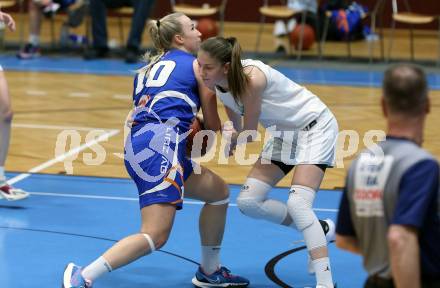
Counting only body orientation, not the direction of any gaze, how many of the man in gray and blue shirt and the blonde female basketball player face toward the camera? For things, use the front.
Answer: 0

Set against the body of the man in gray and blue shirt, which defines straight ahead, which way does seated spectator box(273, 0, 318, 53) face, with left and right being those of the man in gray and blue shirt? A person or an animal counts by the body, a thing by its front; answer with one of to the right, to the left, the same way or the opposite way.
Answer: the opposite way

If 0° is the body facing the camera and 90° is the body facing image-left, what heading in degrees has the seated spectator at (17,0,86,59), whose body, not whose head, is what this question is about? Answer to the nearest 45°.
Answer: approximately 45°

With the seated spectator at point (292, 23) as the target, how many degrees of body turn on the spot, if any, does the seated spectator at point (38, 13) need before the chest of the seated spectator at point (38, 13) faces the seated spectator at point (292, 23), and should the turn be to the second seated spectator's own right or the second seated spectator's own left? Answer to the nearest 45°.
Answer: approximately 135° to the second seated spectator's own left

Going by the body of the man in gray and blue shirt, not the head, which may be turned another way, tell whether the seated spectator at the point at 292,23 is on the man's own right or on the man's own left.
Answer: on the man's own left

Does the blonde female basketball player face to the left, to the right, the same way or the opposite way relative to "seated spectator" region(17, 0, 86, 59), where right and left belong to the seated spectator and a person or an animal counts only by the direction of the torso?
the opposite way

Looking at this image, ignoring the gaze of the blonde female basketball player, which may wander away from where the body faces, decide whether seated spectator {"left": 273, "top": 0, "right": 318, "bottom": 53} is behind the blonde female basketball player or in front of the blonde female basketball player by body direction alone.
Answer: in front

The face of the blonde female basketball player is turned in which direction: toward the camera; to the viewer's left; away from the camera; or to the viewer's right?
to the viewer's right

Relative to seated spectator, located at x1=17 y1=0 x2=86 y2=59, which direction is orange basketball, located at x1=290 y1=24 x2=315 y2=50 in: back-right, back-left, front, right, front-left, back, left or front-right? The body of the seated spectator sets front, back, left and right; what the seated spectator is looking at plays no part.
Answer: back-left

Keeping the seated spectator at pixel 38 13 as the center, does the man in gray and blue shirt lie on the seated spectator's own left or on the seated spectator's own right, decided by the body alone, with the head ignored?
on the seated spectator's own left

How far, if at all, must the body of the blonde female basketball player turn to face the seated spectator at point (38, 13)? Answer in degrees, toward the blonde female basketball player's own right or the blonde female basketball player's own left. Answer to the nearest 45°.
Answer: approximately 45° to the blonde female basketball player's own left

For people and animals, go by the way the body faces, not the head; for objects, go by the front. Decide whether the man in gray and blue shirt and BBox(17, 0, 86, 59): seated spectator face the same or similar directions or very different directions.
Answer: very different directions

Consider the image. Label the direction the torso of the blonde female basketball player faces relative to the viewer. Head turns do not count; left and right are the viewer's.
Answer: facing away from the viewer and to the right of the viewer

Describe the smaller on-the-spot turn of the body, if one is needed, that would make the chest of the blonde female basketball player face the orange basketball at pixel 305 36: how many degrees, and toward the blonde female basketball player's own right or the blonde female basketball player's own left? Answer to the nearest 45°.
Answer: approximately 45° to the blonde female basketball player's own left

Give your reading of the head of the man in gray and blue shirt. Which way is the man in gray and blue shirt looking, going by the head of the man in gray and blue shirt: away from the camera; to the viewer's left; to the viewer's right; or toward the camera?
away from the camera

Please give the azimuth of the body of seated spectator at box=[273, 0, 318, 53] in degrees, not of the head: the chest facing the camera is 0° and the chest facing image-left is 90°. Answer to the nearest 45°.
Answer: approximately 45°
